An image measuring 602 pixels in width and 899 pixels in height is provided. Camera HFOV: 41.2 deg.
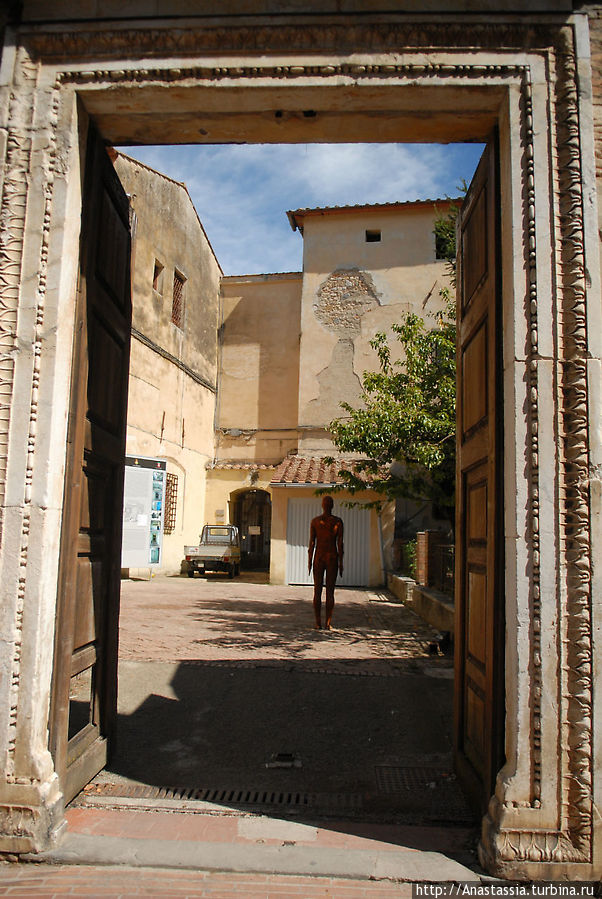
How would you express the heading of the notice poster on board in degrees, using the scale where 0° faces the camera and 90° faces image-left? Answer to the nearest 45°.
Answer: approximately 315°

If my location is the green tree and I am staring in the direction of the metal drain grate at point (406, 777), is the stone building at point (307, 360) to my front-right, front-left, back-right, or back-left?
back-right

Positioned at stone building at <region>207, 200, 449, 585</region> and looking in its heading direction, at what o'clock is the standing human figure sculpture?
The standing human figure sculpture is roughly at 12 o'clock from the stone building.

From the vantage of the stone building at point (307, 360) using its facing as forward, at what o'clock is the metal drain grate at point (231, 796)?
The metal drain grate is roughly at 12 o'clock from the stone building.

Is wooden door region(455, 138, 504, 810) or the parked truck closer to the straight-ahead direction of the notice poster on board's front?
the wooden door

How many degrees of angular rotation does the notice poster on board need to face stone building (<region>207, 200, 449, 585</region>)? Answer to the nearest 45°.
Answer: approximately 90° to its left

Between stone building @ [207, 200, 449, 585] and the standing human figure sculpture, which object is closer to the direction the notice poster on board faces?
the standing human figure sculpture

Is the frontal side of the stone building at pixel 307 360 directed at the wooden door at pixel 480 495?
yes

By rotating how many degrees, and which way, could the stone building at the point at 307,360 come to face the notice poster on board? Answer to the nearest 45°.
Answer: approximately 45° to its right

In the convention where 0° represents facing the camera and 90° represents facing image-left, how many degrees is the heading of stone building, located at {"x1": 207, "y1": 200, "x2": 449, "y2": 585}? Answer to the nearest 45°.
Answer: approximately 0°

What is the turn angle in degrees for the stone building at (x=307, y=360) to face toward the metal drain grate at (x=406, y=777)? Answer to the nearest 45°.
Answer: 0° — it already faces it
